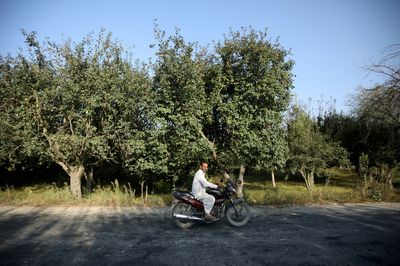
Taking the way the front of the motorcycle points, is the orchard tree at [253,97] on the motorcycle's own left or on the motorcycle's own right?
on the motorcycle's own left

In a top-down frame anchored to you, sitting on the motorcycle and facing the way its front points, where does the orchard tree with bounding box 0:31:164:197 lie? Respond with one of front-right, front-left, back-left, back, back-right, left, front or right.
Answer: back-left

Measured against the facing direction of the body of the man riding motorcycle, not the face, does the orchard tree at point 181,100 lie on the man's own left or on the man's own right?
on the man's own left

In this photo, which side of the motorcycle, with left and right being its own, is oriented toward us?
right

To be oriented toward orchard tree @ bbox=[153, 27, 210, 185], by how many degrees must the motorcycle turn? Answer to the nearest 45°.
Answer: approximately 90° to its left

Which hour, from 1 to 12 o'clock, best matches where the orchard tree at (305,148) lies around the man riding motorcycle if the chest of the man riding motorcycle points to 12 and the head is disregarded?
The orchard tree is roughly at 10 o'clock from the man riding motorcycle.

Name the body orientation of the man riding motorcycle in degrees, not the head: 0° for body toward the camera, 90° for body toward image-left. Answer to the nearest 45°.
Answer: approximately 270°
